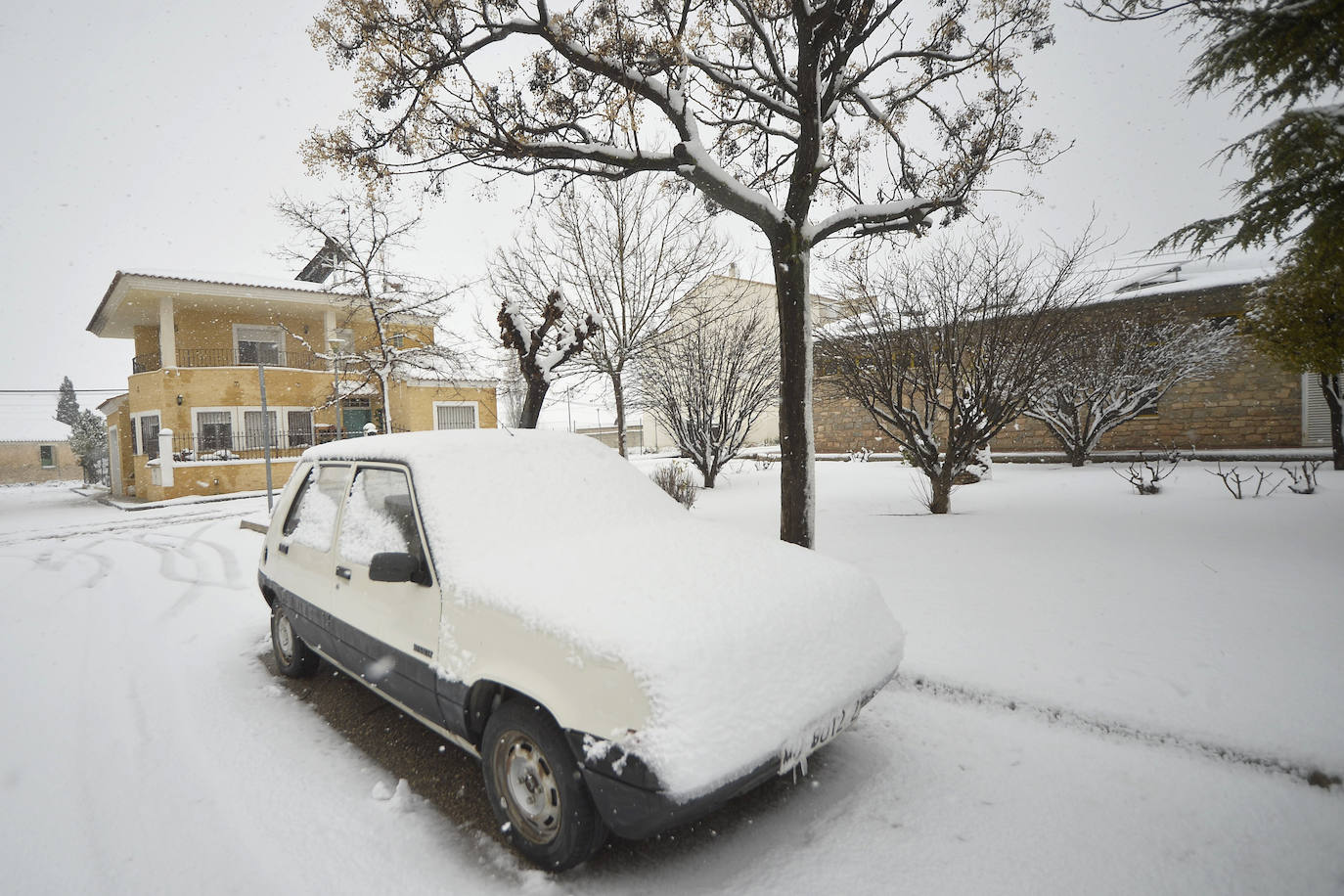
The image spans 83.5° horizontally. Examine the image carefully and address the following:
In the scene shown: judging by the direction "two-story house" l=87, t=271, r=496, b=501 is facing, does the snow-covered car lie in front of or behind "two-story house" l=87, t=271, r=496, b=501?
in front

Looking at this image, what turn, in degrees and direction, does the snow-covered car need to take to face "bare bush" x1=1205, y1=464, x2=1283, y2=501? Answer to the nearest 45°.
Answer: approximately 90° to its left

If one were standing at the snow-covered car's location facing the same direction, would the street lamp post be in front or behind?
behind

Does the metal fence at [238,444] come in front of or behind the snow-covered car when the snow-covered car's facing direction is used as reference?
behind

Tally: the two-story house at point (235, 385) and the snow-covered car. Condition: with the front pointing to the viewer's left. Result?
0

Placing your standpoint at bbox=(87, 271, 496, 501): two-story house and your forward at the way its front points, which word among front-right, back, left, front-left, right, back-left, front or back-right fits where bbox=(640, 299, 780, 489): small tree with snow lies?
front-left

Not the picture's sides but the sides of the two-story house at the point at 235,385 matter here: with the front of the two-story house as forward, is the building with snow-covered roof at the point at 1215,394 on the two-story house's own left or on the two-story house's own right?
on the two-story house's own left

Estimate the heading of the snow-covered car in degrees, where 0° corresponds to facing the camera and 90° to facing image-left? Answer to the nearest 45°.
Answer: approximately 315°

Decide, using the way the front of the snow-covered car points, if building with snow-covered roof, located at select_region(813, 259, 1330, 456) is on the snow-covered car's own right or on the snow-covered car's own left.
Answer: on the snow-covered car's own left
